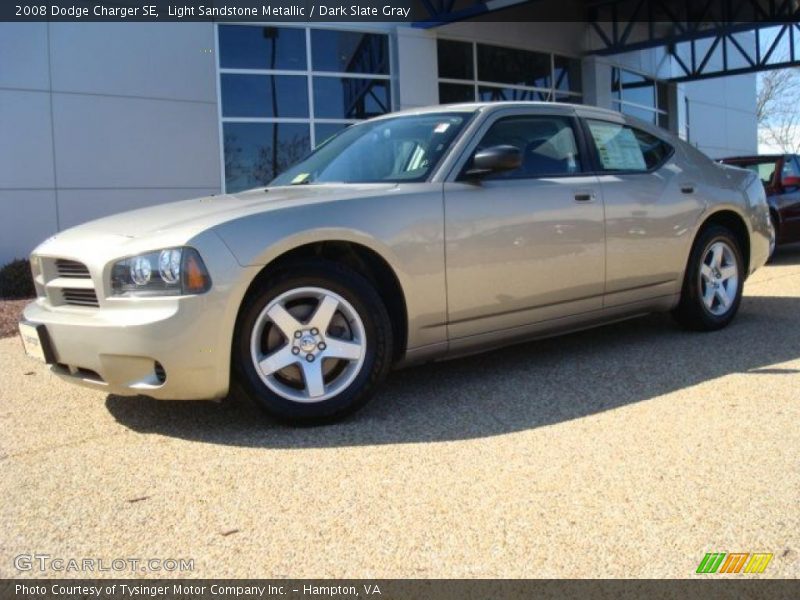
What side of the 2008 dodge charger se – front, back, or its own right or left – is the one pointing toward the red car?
back

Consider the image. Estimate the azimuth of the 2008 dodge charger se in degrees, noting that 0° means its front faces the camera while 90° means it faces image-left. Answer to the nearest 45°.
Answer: approximately 45°
